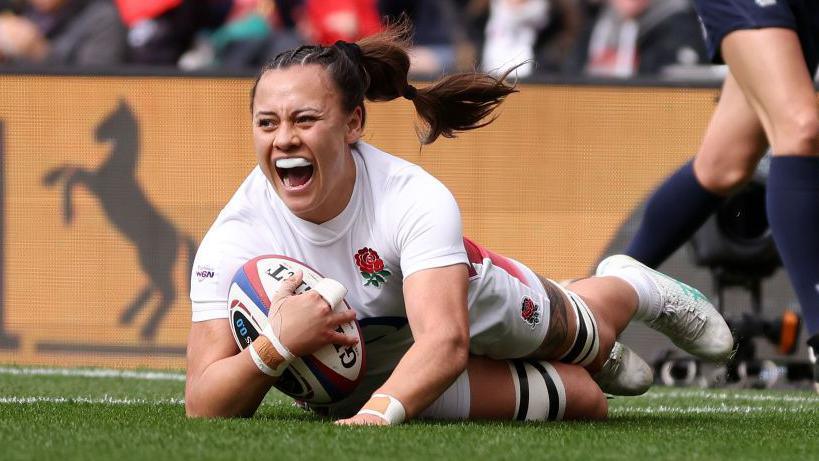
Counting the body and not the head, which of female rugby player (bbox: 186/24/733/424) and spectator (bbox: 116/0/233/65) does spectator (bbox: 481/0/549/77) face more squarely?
the female rugby player

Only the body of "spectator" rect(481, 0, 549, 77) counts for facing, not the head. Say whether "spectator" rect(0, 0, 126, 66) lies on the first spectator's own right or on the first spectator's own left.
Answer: on the first spectator's own right

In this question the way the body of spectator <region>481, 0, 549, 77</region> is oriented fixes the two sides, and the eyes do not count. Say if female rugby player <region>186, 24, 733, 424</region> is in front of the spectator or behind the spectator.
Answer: in front

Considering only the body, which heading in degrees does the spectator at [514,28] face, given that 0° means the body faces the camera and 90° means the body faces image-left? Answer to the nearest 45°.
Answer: approximately 0°

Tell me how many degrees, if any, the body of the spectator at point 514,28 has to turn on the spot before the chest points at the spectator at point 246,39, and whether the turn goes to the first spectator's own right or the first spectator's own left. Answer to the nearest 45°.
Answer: approximately 90° to the first spectator's own right

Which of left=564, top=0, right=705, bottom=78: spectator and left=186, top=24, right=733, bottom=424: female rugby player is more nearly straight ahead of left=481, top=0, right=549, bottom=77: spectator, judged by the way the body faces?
the female rugby player

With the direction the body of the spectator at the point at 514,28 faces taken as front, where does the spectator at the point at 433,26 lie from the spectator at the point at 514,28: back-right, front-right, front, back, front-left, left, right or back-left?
right

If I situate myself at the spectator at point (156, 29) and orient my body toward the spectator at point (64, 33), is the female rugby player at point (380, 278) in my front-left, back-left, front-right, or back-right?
back-left

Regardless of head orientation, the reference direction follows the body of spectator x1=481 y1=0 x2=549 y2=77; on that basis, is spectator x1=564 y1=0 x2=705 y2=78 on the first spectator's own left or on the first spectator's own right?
on the first spectator's own left
